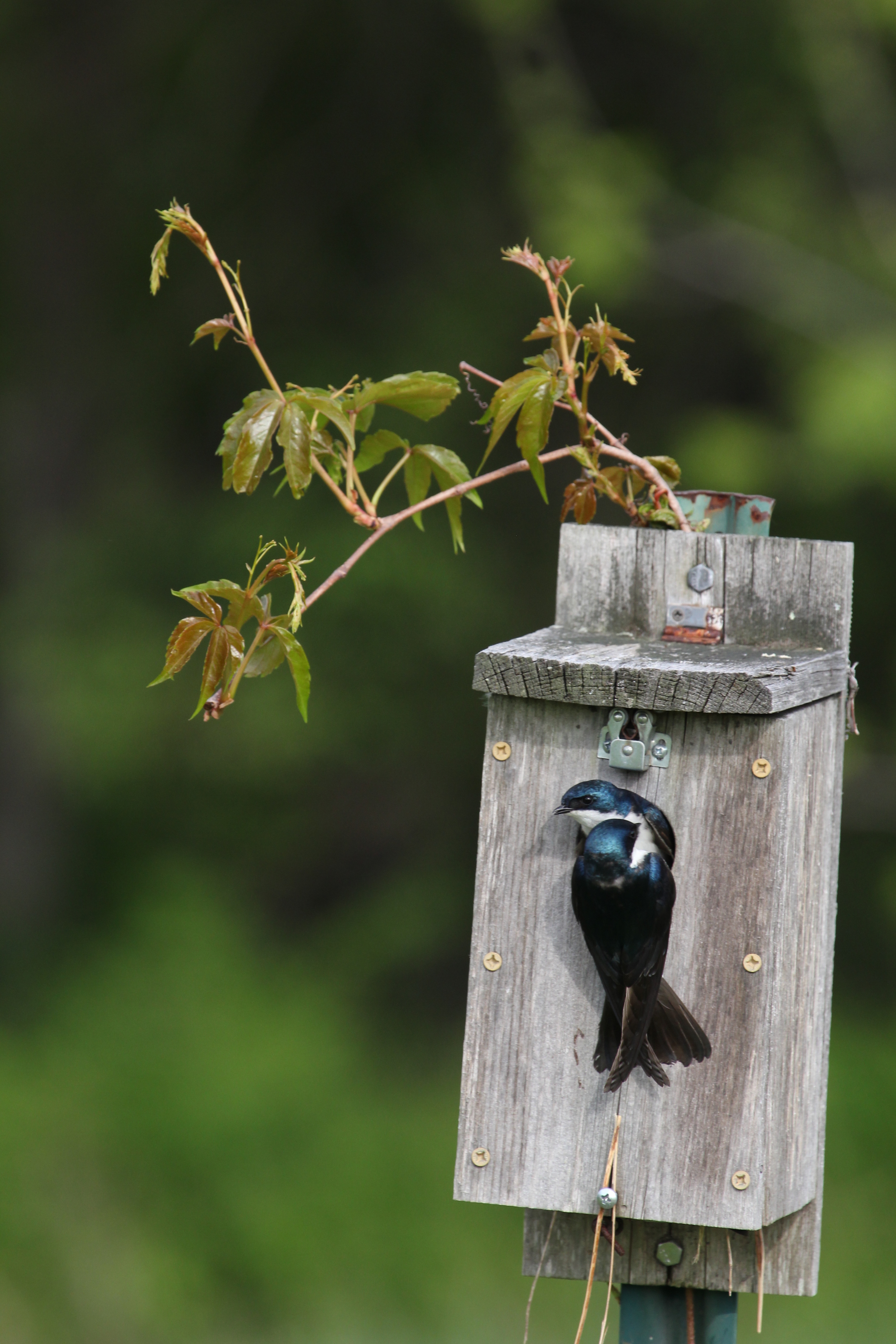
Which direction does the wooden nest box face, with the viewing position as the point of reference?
facing the viewer

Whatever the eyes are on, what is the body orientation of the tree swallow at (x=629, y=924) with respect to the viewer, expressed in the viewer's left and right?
facing away from the viewer
